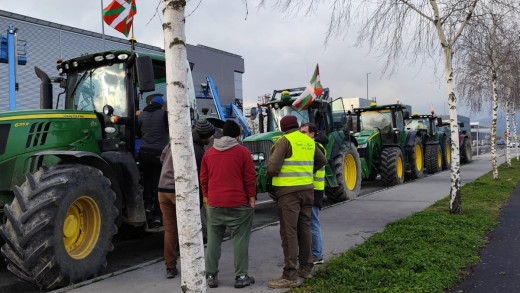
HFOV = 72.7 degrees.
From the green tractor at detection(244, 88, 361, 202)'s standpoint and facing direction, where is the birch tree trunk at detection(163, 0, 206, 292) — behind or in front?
in front

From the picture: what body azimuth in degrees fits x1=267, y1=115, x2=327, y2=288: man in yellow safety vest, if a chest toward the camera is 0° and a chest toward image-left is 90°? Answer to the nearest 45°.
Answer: approximately 135°

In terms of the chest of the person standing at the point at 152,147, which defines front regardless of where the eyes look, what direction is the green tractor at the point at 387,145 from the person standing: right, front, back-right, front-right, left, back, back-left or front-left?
front-right

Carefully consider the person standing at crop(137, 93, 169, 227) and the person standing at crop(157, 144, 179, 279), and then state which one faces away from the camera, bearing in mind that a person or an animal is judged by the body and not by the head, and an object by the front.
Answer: the person standing at crop(137, 93, 169, 227)

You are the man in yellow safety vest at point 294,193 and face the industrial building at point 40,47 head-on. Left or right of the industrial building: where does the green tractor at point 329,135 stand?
right

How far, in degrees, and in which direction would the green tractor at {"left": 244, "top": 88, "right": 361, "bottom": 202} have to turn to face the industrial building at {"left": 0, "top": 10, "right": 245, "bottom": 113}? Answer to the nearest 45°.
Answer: approximately 90° to its right

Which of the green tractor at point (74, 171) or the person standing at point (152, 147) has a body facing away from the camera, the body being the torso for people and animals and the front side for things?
the person standing

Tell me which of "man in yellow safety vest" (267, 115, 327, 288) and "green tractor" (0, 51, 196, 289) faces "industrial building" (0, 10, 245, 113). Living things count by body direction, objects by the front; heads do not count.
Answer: the man in yellow safety vest

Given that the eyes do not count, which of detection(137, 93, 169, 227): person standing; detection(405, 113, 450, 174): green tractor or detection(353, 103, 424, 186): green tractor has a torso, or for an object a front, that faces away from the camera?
the person standing

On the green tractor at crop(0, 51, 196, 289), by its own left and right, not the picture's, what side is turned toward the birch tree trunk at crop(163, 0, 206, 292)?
left

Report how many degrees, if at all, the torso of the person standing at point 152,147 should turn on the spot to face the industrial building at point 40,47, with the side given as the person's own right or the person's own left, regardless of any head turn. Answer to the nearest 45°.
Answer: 0° — they already face it
